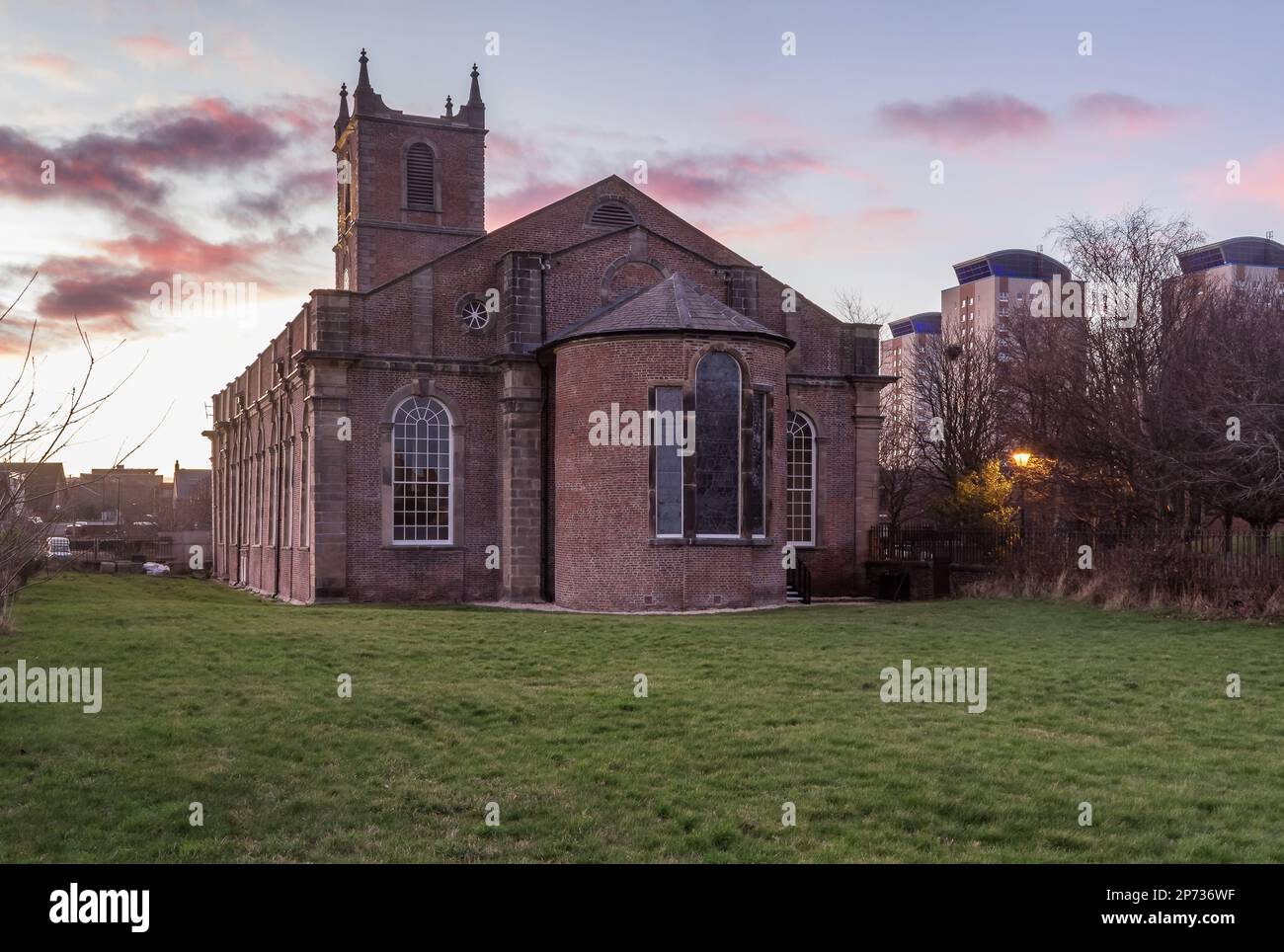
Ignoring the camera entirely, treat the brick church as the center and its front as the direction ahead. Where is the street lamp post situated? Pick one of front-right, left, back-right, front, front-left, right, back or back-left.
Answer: front-right

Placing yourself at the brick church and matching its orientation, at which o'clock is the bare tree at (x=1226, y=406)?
The bare tree is roughly at 3 o'clock from the brick church.

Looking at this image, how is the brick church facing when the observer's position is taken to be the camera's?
facing away from the viewer

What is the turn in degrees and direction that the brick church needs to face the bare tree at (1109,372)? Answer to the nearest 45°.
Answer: approximately 45° to its right
